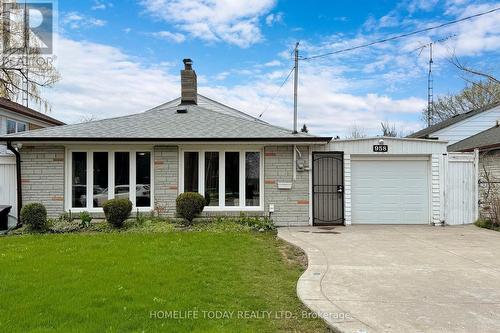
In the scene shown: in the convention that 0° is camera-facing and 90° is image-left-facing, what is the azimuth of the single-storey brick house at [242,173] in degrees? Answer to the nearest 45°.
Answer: approximately 0°

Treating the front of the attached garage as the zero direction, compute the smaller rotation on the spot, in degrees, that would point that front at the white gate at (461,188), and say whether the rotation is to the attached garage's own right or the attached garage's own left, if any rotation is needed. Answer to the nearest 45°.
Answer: approximately 90° to the attached garage's own left

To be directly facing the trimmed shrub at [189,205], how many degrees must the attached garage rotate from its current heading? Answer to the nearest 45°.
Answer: approximately 45° to its right

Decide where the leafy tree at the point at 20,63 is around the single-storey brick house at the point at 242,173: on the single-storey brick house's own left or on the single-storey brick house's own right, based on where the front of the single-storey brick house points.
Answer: on the single-storey brick house's own right

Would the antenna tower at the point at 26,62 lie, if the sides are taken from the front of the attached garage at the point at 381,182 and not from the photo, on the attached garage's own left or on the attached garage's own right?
on the attached garage's own right

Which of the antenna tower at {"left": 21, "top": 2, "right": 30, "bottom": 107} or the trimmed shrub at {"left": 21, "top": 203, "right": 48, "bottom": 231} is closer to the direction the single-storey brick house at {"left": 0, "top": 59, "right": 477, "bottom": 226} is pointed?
the trimmed shrub

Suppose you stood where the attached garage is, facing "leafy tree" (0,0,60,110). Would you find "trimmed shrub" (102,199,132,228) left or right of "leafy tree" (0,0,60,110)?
left
